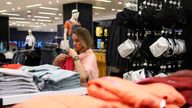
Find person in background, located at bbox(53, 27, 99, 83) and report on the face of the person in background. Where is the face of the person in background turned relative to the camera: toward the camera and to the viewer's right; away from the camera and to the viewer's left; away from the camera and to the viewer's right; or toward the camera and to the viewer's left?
toward the camera and to the viewer's left

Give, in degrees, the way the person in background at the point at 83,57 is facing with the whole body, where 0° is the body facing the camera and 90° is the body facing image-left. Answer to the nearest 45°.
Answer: approximately 90°
